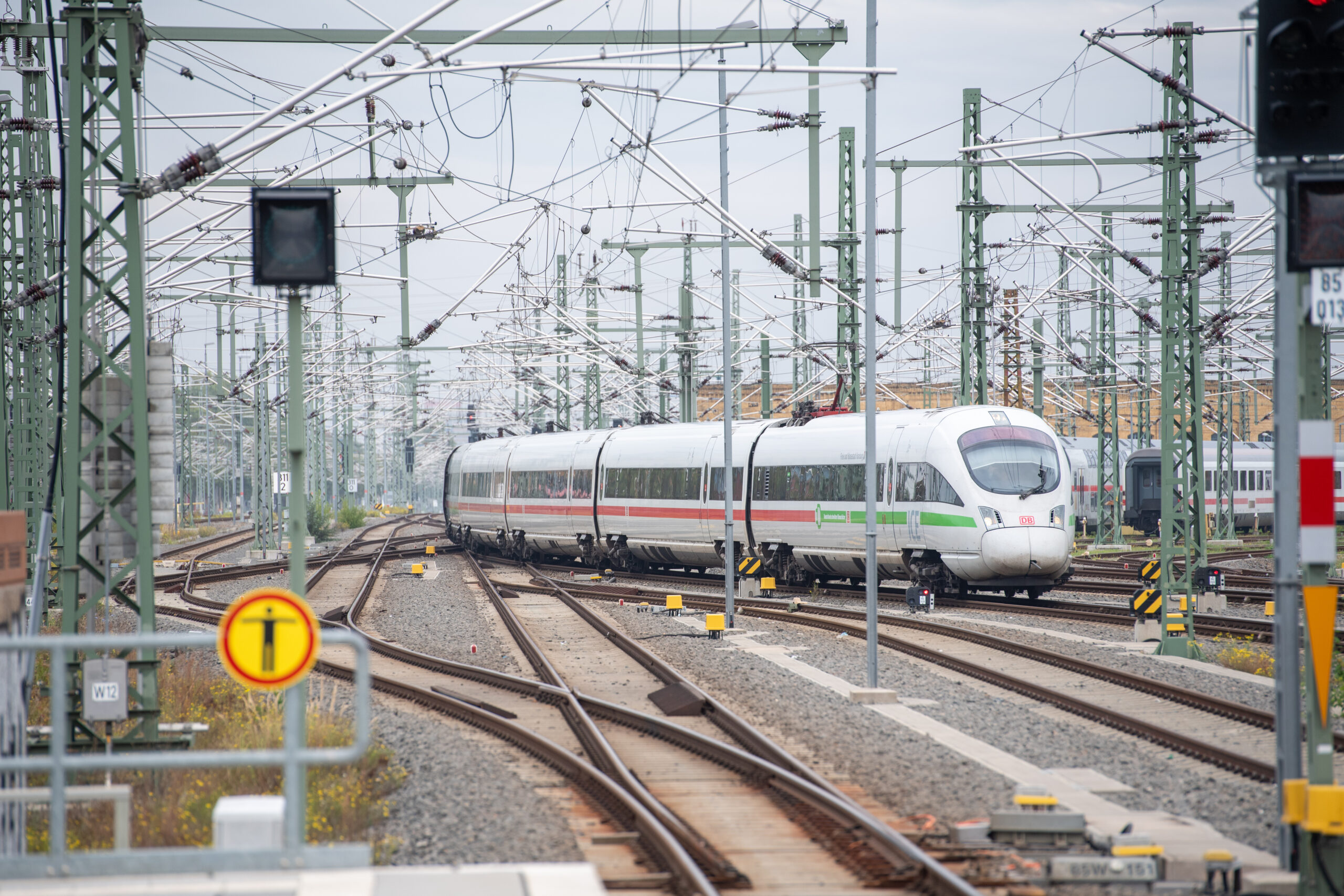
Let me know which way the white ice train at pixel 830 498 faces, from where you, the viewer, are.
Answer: facing the viewer and to the right of the viewer

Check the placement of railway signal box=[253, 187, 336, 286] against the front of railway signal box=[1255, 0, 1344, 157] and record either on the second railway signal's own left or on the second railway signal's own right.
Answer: on the second railway signal's own right

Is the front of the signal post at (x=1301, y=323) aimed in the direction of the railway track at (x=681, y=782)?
no

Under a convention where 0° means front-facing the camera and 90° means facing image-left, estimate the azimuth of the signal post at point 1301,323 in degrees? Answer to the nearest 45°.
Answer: approximately 0°

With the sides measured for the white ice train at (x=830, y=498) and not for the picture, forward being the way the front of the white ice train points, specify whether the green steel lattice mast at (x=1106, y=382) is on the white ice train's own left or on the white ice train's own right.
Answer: on the white ice train's own left

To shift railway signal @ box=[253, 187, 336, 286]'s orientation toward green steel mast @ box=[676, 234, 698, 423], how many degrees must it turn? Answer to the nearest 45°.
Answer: approximately 180°

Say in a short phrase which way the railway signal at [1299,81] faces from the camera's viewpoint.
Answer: facing the viewer

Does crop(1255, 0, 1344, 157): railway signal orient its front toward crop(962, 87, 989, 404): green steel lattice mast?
no

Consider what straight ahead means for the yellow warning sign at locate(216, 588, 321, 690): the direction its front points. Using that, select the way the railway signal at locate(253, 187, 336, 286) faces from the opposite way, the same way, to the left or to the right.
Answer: the same way

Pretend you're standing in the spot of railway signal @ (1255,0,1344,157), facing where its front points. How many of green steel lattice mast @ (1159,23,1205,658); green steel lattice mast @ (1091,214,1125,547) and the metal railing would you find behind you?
2

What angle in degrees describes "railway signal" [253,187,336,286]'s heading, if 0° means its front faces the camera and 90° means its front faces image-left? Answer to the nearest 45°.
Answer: approximately 0°

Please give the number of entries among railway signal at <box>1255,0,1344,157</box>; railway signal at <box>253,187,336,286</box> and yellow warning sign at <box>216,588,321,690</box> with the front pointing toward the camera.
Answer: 3

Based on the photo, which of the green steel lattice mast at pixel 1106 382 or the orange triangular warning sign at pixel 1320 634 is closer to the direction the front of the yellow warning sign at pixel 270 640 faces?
the orange triangular warning sign

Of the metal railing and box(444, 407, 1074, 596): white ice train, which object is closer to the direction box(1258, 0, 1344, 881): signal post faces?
the metal railing

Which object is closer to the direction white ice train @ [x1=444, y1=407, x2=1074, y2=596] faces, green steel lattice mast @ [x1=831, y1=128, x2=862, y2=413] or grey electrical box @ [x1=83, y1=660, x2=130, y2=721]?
the grey electrical box

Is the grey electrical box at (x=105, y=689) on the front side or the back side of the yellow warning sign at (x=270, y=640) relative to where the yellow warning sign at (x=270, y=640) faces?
on the back side

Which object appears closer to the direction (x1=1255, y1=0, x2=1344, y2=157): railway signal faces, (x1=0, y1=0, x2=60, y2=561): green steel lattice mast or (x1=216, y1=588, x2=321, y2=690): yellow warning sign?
the yellow warning sign
